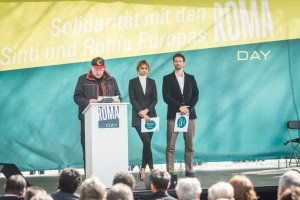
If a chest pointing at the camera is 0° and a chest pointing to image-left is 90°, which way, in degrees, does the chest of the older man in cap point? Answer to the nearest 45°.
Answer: approximately 0°

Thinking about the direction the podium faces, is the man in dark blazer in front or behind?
behind

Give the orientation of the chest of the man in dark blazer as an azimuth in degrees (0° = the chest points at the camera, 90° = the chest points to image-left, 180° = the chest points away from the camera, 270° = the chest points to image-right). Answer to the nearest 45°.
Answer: approximately 0°

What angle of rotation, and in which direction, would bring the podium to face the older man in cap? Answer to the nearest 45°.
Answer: approximately 180°

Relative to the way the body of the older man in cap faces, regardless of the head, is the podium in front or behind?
in front

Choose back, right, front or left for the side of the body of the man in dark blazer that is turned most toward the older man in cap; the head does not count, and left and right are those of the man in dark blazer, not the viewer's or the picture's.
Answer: right

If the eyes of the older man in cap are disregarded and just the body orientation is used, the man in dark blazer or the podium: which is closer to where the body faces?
the podium

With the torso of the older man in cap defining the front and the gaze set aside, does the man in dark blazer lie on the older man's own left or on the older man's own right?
on the older man's own left
